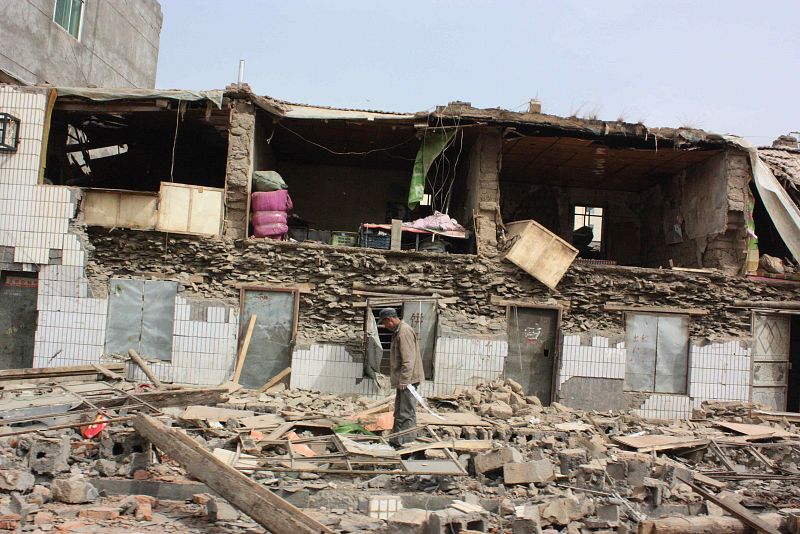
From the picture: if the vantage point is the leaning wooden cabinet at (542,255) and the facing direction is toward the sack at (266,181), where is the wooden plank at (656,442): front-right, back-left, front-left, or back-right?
back-left

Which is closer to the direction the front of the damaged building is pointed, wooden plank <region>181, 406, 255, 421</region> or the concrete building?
the wooden plank

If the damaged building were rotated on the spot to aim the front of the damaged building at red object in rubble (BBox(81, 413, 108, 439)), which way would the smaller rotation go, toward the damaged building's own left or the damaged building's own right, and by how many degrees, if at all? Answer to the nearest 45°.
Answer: approximately 45° to the damaged building's own right

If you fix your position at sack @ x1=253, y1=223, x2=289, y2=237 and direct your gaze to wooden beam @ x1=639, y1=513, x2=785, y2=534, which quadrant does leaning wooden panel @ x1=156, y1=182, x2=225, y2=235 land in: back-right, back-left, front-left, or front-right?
back-right

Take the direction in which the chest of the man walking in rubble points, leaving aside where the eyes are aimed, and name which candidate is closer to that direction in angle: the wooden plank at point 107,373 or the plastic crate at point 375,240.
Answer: the wooden plank

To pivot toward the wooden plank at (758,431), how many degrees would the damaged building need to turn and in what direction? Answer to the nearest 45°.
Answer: approximately 90° to its left

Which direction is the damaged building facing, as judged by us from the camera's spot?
facing the viewer

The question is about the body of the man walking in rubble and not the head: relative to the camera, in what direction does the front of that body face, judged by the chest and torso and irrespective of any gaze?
to the viewer's left

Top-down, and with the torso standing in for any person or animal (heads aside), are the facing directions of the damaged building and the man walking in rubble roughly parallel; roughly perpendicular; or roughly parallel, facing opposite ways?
roughly perpendicular

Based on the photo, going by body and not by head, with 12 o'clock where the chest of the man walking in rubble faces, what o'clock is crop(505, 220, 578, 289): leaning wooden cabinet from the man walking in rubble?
The leaning wooden cabinet is roughly at 4 o'clock from the man walking in rubble.
